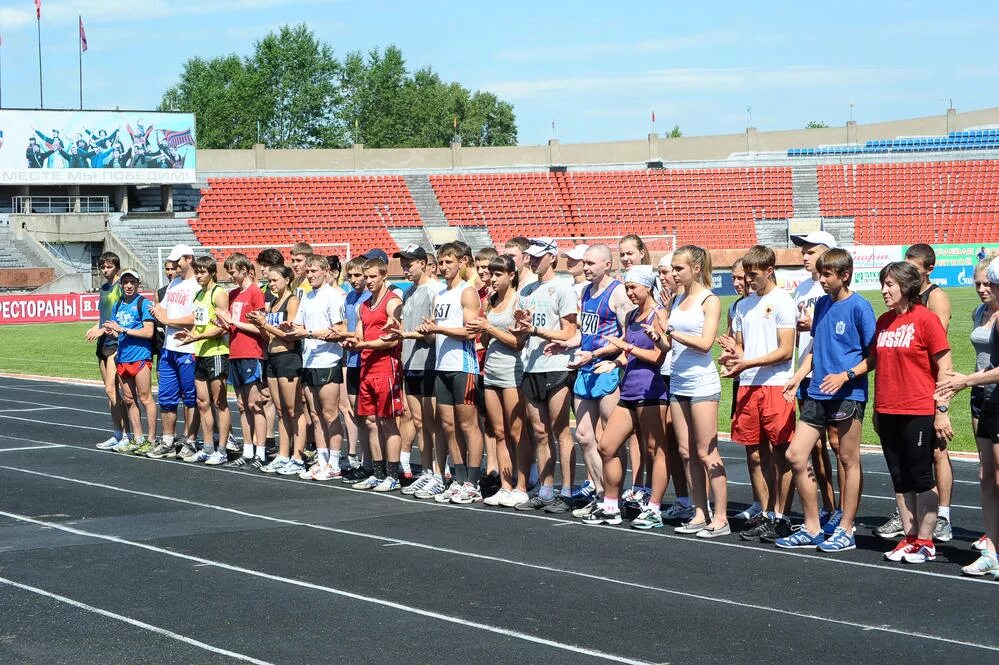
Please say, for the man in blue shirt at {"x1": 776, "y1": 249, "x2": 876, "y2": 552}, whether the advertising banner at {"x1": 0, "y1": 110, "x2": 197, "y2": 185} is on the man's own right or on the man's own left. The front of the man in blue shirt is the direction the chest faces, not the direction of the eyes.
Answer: on the man's own right

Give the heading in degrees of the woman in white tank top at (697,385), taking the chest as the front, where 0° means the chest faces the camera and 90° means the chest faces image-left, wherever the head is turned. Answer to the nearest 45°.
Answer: approximately 45°

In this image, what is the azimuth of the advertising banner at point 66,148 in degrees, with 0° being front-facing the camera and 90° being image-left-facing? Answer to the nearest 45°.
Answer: approximately 0°

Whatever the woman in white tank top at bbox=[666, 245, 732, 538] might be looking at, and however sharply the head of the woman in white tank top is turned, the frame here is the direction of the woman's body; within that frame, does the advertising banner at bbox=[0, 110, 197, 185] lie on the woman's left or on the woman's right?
on the woman's right

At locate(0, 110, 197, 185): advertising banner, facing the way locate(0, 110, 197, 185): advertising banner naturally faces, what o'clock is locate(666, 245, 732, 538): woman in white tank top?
The woman in white tank top is roughly at 12 o'clock from the advertising banner.

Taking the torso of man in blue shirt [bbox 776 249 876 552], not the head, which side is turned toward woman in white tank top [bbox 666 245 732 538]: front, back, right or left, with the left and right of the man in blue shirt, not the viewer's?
right

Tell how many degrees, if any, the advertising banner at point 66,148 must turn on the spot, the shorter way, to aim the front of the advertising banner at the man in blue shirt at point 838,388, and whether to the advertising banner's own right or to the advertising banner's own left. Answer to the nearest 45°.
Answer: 0° — it already faces them

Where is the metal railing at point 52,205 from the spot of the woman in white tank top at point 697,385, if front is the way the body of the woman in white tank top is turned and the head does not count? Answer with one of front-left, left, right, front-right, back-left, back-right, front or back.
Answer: right

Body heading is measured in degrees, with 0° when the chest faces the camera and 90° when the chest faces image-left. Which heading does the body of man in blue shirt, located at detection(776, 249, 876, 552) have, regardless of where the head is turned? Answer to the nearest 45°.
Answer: approximately 45°
